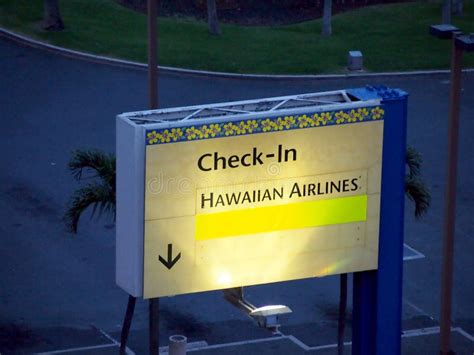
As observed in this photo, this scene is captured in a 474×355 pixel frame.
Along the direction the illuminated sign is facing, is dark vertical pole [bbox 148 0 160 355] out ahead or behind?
behind

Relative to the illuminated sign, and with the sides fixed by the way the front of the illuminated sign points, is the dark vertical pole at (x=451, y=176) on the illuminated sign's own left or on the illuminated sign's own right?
on the illuminated sign's own left

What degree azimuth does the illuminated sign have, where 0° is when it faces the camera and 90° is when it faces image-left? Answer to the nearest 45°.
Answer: approximately 315°

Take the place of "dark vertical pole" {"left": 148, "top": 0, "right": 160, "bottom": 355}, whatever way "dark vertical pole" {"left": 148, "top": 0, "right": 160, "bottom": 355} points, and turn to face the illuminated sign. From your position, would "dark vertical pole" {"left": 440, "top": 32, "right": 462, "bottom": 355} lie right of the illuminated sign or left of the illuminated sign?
left
